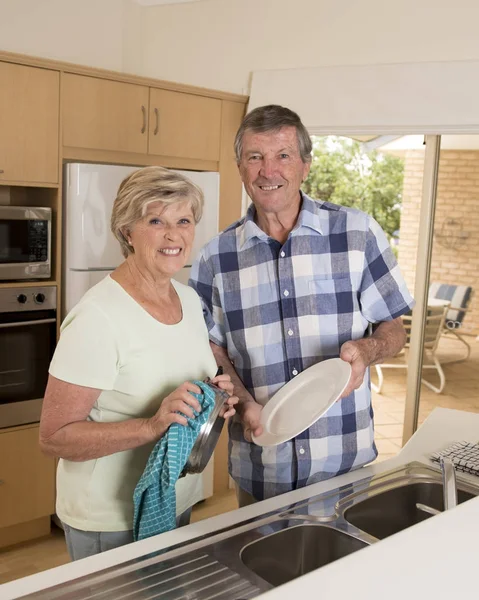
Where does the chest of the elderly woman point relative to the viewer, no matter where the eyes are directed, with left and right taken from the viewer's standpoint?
facing the viewer and to the right of the viewer

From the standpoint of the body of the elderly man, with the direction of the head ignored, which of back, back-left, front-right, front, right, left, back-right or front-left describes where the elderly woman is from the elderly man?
front-right

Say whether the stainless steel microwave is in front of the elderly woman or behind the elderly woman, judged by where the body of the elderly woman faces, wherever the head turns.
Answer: behind

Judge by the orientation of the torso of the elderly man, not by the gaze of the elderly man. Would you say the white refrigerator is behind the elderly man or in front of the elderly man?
behind

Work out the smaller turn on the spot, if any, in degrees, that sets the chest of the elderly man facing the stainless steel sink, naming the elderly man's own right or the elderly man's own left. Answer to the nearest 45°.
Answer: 0° — they already face it

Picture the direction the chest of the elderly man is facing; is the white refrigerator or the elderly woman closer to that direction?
the elderly woman

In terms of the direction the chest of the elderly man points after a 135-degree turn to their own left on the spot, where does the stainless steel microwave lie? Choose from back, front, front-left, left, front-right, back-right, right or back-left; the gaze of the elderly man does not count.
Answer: left

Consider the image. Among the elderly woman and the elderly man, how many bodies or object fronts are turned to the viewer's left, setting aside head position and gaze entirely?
0

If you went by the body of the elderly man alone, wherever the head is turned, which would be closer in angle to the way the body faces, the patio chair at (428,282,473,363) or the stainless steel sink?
the stainless steel sink

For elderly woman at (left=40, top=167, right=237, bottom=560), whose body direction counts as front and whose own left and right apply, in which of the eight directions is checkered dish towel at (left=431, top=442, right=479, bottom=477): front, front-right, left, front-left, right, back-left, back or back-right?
front-left

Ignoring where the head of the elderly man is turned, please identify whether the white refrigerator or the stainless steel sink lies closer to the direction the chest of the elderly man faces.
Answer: the stainless steel sink
